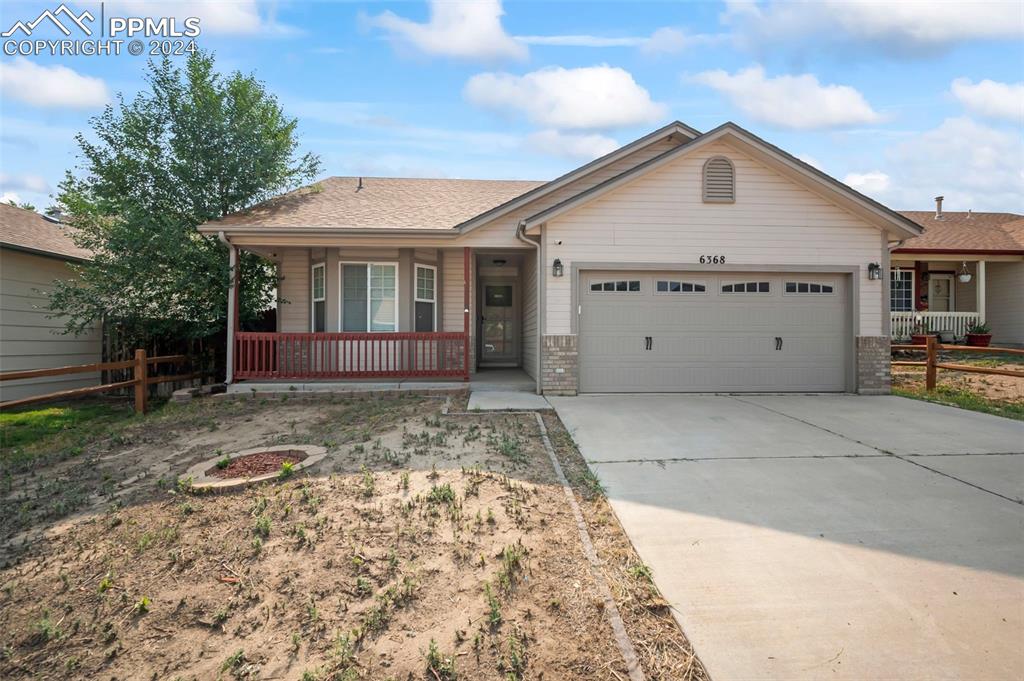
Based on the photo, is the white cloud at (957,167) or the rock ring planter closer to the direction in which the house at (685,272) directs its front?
the rock ring planter

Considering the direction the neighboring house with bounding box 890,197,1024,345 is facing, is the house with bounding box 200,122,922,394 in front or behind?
in front

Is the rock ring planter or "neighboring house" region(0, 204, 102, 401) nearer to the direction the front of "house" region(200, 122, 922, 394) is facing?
the rock ring planter

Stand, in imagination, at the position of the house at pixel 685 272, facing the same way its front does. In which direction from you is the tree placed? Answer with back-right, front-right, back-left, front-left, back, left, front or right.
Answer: right

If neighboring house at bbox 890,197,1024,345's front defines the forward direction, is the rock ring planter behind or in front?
in front

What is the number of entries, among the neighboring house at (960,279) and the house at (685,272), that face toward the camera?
2

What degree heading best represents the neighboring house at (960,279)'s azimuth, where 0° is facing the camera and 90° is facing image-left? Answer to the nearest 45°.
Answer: approximately 0°

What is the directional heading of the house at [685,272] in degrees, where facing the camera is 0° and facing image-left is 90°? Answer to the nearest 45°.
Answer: approximately 0°

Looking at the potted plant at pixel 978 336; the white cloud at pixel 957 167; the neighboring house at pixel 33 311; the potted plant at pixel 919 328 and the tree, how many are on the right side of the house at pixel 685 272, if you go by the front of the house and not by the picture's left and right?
2

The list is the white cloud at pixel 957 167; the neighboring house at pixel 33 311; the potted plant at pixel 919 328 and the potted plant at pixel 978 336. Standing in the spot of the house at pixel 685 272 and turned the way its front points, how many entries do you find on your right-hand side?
1

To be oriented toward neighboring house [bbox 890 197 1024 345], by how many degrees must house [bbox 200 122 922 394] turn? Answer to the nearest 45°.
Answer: approximately 135° to its left
